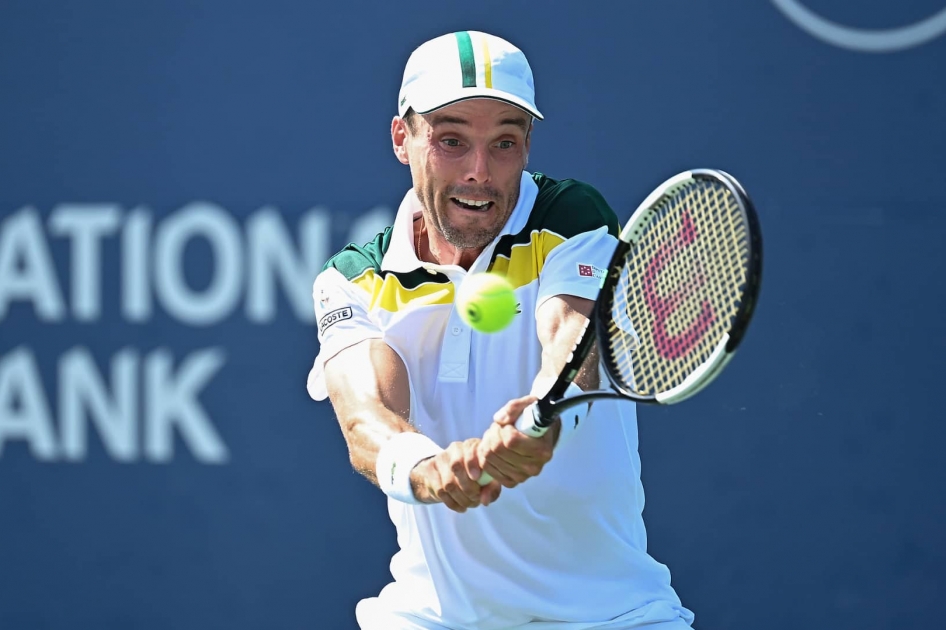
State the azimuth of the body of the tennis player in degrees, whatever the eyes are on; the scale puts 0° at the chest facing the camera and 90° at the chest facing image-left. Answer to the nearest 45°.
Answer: approximately 0°
